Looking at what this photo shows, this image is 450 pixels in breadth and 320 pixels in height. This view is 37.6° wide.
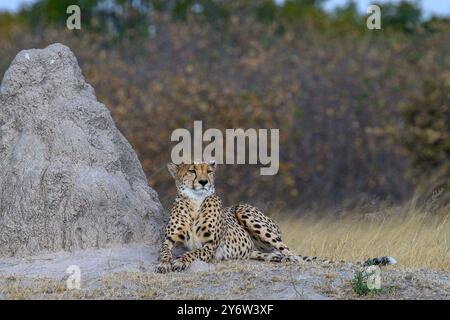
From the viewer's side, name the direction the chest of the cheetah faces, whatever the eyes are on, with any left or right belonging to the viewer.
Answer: facing the viewer and to the left of the viewer

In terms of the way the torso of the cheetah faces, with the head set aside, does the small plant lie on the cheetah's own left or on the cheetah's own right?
on the cheetah's own left
